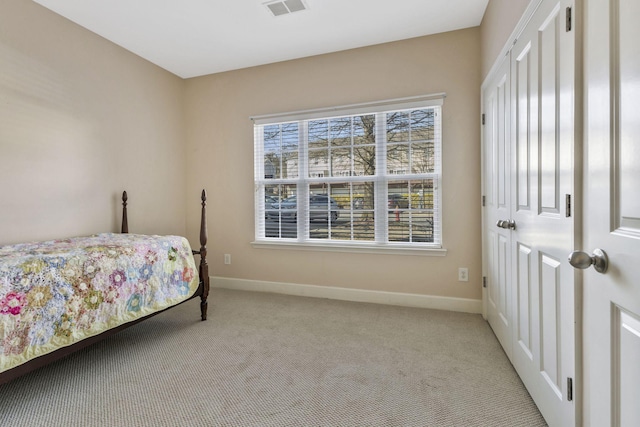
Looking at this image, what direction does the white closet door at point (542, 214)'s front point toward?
to the viewer's left

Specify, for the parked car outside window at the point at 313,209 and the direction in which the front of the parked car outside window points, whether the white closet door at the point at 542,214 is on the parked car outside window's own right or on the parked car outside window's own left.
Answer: on the parked car outside window's own left

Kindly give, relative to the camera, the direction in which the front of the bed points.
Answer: facing away from the viewer and to the right of the viewer

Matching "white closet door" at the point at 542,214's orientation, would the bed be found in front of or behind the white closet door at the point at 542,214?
in front

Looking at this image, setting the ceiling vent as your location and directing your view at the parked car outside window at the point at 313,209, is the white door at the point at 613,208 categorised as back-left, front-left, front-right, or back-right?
back-right

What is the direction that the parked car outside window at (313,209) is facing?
to the viewer's left

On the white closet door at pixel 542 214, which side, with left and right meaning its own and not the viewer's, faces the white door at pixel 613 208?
left
